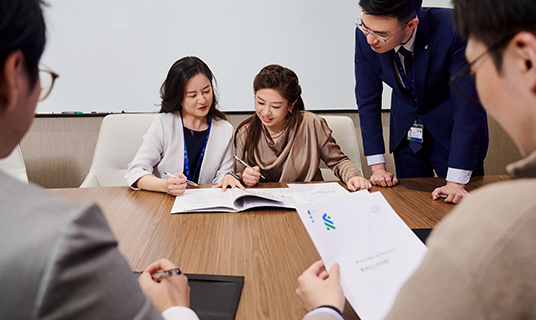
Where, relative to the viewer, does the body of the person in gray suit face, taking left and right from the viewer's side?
facing away from the viewer and to the right of the viewer

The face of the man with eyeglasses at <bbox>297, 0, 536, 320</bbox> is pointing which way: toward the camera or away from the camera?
away from the camera

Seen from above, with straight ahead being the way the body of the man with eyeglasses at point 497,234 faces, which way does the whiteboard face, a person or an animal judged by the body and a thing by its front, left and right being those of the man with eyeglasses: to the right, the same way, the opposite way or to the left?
the opposite way

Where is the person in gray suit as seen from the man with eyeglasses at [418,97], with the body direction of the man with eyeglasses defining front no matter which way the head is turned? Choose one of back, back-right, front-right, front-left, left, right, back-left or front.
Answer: front-left

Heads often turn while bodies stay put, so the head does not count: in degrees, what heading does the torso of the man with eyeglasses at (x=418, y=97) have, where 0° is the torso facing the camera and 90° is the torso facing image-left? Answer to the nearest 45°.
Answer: approximately 45°

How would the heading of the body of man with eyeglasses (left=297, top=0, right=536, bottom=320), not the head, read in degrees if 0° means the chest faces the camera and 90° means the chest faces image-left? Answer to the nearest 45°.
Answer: approximately 135°

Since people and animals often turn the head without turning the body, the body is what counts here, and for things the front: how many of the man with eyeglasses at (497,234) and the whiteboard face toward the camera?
1

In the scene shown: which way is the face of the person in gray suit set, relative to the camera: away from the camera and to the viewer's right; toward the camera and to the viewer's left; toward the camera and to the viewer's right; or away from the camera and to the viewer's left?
away from the camera and to the viewer's right
